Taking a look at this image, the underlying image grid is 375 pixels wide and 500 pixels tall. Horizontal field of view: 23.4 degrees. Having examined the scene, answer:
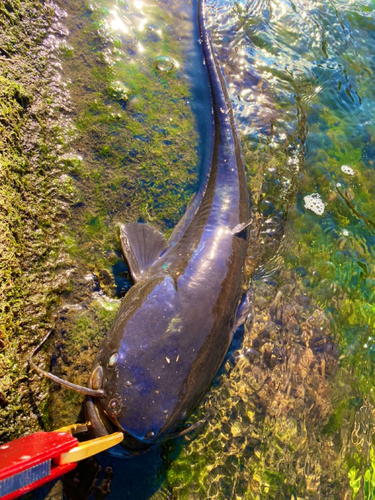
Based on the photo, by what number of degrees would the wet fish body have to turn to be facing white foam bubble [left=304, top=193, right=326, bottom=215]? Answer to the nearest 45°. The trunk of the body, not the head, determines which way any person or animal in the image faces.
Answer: approximately 135° to its left

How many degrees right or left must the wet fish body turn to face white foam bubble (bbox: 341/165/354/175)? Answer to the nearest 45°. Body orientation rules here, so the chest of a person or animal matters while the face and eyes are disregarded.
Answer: approximately 135° to its left

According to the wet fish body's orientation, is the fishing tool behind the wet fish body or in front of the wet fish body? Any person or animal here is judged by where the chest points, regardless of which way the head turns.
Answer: in front

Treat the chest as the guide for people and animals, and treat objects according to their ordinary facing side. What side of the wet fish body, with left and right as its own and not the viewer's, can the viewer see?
front

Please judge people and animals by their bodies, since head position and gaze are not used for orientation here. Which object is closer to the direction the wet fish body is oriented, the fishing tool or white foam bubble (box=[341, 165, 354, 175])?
the fishing tool

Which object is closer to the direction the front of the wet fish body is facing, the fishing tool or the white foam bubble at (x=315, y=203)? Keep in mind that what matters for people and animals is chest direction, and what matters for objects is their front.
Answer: the fishing tool
